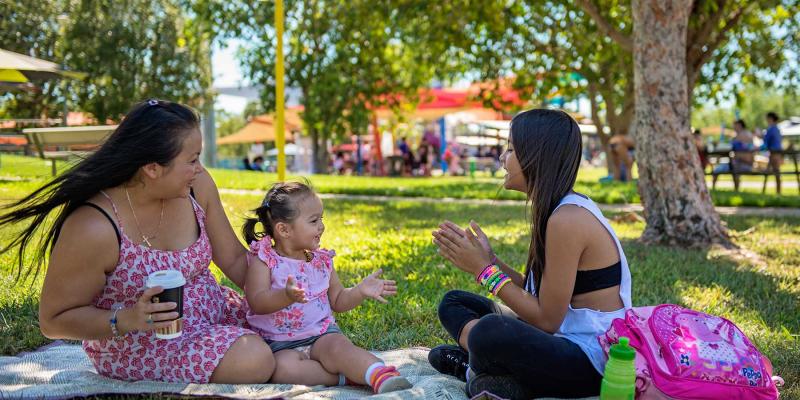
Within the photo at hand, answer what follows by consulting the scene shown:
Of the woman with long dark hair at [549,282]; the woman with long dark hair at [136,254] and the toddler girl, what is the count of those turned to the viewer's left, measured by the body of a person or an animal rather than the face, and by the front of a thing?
1

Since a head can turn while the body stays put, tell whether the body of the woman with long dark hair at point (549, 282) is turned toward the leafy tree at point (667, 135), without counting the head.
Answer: no

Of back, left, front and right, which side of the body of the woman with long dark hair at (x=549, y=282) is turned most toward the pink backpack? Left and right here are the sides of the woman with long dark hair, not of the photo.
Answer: back

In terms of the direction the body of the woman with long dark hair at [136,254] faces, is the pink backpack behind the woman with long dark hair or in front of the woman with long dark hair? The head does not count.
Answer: in front

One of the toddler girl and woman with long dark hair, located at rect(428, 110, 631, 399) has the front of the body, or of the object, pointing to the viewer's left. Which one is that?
the woman with long dark hair

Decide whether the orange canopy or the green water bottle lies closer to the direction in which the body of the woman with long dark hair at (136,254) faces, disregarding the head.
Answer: the green water bottle

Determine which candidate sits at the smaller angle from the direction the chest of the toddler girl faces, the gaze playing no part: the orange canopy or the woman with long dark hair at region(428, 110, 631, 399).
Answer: the woman with long dark hair

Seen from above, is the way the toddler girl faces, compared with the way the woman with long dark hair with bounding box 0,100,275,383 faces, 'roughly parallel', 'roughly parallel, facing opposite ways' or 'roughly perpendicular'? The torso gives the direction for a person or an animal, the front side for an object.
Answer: roughly parallel

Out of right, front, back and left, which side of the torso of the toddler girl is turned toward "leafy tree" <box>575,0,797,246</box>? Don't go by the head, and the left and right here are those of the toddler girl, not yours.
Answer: left

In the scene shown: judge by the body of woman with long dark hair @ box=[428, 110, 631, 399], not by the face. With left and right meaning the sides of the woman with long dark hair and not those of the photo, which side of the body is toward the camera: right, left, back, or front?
left

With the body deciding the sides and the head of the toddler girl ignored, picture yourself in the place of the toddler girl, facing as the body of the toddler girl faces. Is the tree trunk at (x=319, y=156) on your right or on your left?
on your left

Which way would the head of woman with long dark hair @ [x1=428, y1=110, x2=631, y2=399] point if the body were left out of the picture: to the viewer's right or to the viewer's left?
to the viewer's left

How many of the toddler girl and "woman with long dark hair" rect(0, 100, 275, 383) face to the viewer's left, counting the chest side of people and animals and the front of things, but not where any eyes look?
0

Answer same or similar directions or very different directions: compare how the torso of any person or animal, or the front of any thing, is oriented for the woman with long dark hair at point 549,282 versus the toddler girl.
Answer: very different directions

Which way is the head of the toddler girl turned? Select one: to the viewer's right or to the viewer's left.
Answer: to the viewer's right

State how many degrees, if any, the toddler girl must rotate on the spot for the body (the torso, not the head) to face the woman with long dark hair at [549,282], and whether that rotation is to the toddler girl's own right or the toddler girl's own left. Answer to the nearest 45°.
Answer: approximately 45° to the toddler girl's own left

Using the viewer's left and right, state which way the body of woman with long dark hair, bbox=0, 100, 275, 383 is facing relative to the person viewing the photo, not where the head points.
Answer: facing the viewer and to the right of the viewer

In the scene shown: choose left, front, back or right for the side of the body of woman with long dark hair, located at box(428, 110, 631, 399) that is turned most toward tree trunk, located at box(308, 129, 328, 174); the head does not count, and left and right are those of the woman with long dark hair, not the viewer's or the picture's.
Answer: right

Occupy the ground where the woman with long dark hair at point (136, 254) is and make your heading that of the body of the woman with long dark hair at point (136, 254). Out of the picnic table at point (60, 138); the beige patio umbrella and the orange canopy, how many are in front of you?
0
